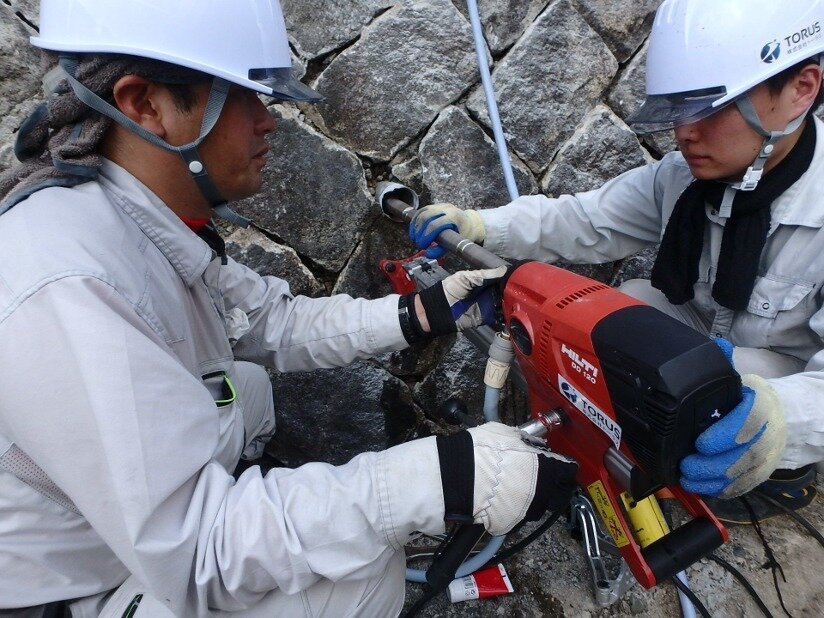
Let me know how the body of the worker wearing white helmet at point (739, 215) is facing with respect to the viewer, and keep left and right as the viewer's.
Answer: facing the viewer and to the left of the viewer

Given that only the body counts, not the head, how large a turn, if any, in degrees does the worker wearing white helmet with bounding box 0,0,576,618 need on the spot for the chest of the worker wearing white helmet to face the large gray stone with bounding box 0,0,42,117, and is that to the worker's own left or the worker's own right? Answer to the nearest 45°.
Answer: approximately 90° to the worker's own left

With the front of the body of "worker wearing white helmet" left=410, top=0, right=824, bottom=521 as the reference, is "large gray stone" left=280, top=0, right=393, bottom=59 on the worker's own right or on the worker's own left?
on the worker's own right

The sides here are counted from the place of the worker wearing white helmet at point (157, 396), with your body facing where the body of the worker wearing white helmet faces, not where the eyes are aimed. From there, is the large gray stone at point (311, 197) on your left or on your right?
on your left

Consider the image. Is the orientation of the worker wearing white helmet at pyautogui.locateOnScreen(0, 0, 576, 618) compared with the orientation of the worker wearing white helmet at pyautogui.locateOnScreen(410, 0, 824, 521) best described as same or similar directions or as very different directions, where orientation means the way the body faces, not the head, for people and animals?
very different directions

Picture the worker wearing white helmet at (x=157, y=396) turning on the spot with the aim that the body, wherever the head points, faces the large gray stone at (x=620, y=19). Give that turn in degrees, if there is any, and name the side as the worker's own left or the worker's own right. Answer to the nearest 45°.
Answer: approximately 45° to the worker's own left

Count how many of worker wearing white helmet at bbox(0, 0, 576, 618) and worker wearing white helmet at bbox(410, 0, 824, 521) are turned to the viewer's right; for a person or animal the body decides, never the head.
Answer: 1

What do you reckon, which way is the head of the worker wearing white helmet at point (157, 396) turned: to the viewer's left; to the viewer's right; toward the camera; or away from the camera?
to the viewer's right

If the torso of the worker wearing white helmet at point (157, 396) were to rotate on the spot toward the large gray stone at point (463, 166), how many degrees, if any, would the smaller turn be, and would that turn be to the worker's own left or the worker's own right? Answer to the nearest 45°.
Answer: approximately 45° to the worker's own left

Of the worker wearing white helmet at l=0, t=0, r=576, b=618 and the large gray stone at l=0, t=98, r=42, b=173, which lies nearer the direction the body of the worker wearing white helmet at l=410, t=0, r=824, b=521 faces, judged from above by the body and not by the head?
the worker wearing white helmet

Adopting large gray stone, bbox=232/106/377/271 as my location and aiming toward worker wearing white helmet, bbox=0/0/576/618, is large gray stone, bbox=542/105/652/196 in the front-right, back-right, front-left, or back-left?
back-left

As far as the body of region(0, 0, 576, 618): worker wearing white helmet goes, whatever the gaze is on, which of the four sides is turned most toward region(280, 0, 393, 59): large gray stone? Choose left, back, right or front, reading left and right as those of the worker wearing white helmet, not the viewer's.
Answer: left

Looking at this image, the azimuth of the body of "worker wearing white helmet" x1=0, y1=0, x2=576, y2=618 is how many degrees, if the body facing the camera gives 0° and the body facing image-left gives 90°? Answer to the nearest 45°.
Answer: approximately 270°

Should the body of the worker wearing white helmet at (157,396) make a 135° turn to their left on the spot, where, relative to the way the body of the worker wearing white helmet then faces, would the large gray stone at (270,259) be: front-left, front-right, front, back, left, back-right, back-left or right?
front-right
